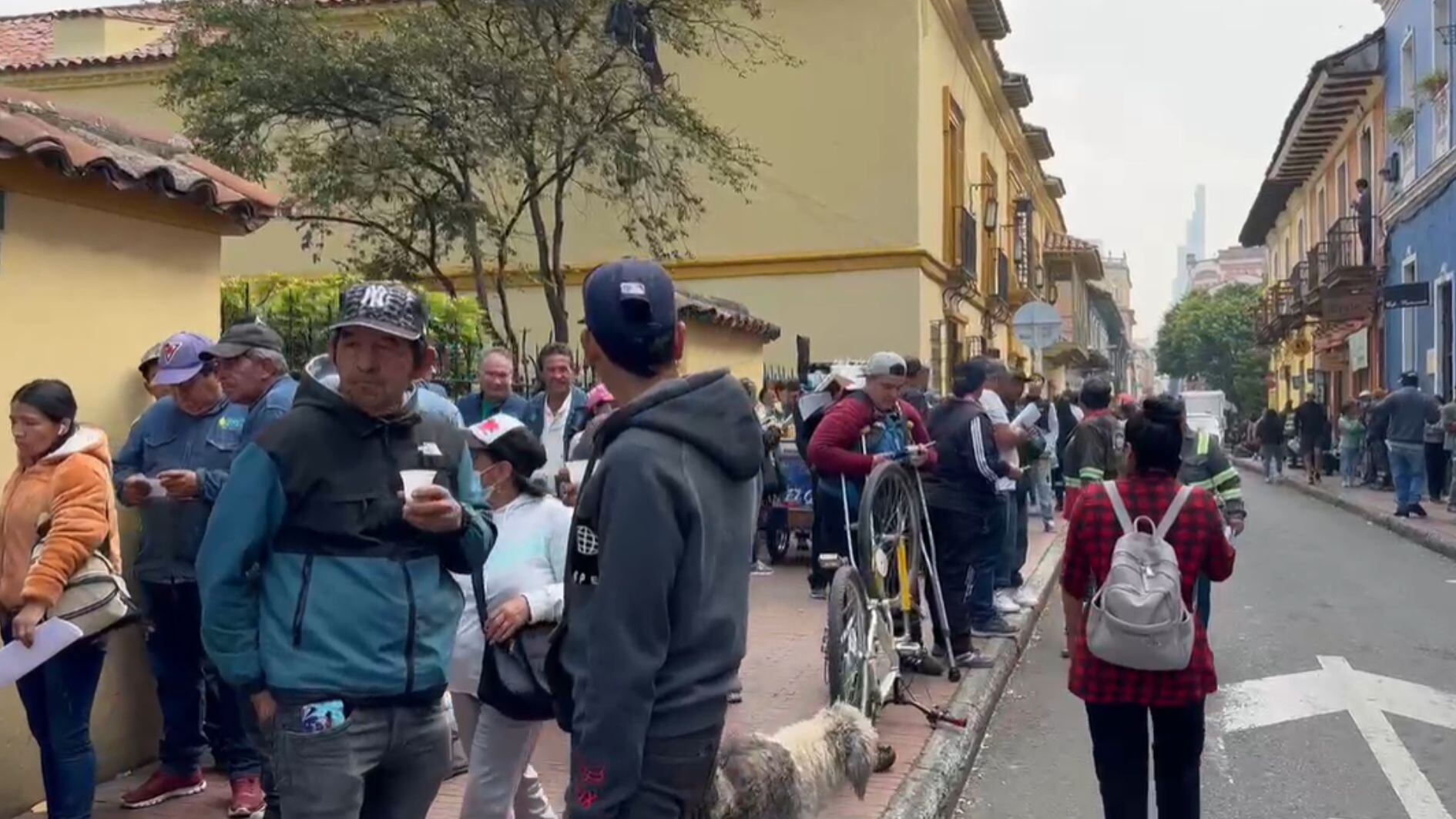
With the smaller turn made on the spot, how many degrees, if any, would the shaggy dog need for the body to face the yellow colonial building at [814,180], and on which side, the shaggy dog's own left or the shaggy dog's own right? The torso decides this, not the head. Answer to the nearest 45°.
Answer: approximately 45° to the shaggy dog's own left

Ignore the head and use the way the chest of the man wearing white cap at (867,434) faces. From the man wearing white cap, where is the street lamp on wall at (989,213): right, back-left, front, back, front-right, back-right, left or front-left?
back-left

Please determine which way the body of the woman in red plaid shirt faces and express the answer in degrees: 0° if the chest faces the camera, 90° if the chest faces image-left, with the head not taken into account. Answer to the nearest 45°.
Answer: approximately 180°

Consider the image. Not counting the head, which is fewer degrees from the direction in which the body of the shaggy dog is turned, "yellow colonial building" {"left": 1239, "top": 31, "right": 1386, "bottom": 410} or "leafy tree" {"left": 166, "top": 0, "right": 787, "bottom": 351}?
the yellow colonial building

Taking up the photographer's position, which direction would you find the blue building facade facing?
facing the viewer and to the left of the viewer

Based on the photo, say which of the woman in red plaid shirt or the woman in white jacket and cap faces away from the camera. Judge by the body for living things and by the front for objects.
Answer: the woman in red plaid shirt

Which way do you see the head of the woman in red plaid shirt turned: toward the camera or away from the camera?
away from the camera

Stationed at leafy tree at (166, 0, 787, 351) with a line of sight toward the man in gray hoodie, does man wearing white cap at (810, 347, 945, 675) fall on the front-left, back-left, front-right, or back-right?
front-left

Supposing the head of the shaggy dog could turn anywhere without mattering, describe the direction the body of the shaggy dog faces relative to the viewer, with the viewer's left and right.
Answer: facing away from the viewer and to the right of the viewer

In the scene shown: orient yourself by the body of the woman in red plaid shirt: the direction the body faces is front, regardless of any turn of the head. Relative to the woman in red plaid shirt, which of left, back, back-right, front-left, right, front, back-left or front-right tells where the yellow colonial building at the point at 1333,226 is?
front

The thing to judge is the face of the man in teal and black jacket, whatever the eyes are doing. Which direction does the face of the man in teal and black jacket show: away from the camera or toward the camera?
toward the camera

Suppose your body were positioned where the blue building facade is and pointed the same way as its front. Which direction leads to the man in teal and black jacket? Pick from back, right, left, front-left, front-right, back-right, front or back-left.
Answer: front-left

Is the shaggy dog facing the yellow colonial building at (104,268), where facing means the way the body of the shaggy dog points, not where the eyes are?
no

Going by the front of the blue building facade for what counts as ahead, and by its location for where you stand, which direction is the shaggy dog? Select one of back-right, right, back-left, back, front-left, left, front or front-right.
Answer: front-left
